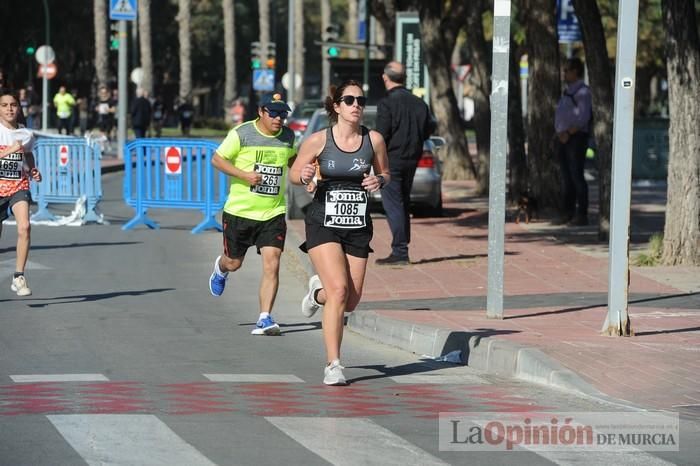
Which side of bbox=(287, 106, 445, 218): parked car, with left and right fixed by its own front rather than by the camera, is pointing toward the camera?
back

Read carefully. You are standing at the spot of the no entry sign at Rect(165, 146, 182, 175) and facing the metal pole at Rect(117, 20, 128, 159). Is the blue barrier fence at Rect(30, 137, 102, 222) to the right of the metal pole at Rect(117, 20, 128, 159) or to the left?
left

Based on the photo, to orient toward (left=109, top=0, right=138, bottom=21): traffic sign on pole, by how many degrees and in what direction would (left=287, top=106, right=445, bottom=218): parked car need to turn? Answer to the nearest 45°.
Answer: approximately 45° to its left

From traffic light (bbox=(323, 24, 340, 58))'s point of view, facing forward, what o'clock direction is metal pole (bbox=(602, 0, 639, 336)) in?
The metal pole is roughly at 12 o'clock from the traffic light.

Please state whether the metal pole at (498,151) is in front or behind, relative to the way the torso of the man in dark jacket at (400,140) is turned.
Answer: behind

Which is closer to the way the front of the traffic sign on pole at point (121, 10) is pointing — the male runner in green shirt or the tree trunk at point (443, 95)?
the male runner in green shirt

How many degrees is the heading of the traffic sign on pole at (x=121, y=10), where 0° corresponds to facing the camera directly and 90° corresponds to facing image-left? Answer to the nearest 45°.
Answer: approximately 0°

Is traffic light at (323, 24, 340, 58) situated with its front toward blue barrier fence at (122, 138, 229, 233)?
yes

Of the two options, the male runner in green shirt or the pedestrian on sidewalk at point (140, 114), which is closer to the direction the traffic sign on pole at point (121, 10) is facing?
the male runner in green shirt

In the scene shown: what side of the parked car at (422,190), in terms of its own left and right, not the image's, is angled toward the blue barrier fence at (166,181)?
left

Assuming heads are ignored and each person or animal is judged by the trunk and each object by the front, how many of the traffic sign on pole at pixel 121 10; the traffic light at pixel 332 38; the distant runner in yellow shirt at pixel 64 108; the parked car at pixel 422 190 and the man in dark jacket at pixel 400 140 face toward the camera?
3
